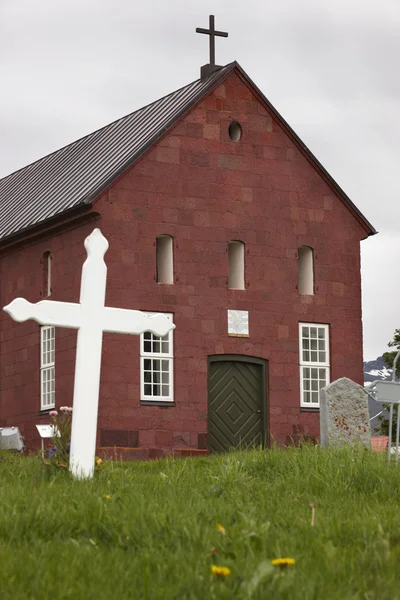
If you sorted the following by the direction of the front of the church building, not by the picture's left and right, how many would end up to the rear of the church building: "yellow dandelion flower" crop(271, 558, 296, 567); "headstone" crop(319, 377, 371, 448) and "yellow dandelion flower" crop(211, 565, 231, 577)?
0

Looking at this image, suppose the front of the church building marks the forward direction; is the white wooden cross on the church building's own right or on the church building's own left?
on the church building's own right

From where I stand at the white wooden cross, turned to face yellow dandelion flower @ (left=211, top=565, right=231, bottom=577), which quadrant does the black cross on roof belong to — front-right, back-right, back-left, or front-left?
back-left

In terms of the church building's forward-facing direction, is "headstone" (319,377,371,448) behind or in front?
in front

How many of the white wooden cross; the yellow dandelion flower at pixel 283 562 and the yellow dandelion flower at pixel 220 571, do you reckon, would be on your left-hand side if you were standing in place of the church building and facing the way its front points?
0

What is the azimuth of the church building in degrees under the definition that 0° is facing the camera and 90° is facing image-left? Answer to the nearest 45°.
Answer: approximately 315°

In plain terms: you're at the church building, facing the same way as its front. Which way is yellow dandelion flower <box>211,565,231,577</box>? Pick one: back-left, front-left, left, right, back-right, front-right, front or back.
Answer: front-right

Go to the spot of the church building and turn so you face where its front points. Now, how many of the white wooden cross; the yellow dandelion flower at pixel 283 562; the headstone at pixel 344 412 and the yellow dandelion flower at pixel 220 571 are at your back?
0

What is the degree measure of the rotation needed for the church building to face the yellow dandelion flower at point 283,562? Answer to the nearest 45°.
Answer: approximately 45° to its right
